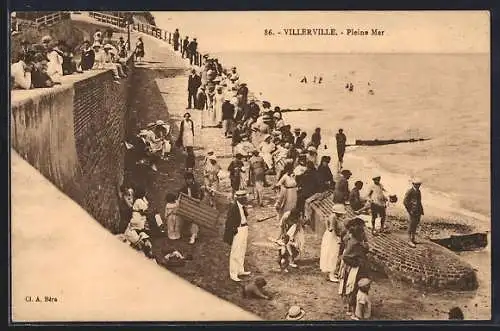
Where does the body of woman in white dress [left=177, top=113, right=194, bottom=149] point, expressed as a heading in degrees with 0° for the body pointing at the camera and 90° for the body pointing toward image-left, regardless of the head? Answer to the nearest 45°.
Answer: approximately 0°
